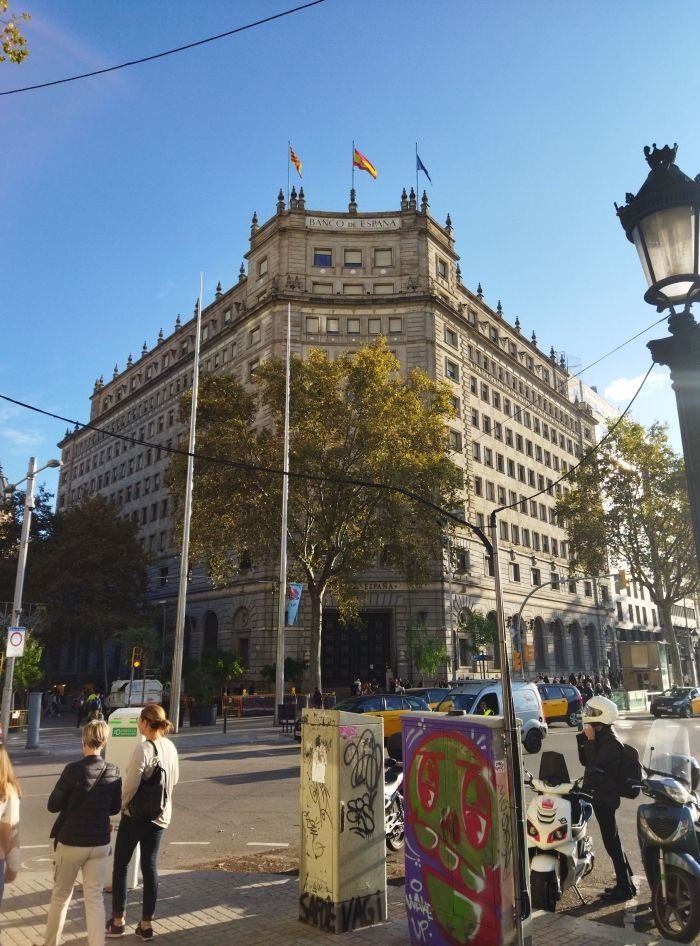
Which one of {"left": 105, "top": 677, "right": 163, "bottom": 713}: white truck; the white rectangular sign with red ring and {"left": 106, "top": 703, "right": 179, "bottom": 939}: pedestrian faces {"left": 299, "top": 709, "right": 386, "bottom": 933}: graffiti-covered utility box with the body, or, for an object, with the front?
the white rectangular sign with red ring

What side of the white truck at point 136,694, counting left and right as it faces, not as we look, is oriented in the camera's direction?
left

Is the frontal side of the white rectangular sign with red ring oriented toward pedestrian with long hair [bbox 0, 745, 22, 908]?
yes

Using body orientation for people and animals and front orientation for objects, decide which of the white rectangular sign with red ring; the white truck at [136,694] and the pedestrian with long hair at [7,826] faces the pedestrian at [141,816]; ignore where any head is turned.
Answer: the white rectangular sign with red ring

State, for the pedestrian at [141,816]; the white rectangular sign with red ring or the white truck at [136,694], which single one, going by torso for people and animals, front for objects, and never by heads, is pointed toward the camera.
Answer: the white rectangular sign with red ring

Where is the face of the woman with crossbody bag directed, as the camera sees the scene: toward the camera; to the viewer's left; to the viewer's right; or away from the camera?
away from the camera

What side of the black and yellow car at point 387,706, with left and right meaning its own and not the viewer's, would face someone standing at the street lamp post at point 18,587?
front

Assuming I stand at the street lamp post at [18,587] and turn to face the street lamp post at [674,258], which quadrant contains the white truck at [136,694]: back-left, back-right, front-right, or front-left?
back-left

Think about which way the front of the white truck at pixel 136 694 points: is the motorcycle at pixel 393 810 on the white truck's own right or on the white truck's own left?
on the white truck's own left

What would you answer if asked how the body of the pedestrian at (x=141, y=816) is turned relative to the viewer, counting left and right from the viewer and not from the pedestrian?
facing away from the viewer and to the left of the viewer

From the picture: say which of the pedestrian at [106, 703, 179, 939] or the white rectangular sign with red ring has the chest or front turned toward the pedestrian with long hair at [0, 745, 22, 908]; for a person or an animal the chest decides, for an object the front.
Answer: the white rectangular sign with red ring

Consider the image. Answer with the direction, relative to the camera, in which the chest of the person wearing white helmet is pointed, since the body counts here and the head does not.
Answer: to the viewer's left

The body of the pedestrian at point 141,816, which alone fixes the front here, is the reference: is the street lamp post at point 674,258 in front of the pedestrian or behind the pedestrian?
behind
